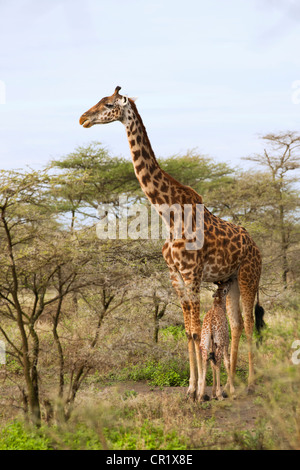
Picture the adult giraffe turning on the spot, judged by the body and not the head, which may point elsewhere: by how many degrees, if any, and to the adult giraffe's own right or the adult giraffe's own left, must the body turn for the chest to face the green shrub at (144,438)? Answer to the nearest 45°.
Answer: approximately 45° to the adult giraffe's own left

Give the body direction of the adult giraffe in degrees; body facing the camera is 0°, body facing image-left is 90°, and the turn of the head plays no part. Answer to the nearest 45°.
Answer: approximately 45°

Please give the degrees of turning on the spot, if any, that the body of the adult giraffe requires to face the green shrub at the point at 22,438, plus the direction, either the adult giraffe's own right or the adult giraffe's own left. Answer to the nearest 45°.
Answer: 0° — it already faces it
